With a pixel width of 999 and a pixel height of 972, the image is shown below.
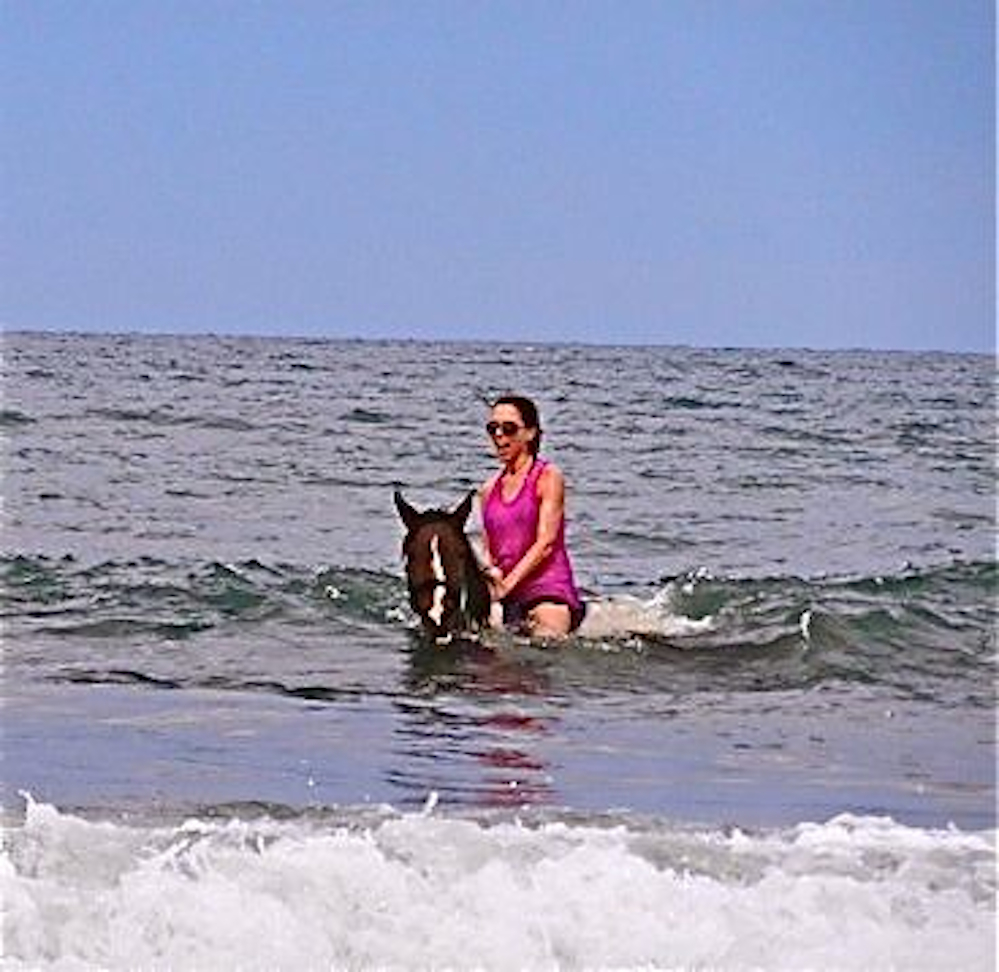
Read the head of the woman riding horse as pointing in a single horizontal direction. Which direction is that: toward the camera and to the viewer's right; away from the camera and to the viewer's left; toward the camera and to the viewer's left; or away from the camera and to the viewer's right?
toward the camera and to the viewer's left

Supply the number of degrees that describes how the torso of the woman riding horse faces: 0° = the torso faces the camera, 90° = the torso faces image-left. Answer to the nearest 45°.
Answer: approximately 45°
